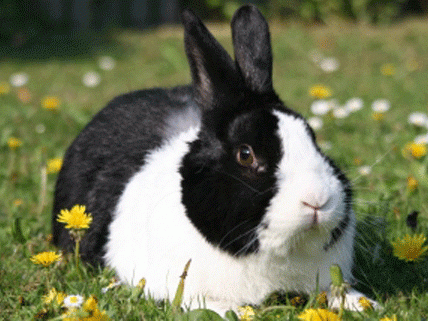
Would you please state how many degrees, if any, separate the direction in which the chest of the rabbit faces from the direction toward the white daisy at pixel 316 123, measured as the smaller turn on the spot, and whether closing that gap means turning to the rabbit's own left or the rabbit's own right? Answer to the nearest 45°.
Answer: approximately 135° to the rabbit's own left

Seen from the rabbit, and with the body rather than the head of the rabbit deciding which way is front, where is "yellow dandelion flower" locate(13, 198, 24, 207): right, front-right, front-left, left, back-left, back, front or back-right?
back

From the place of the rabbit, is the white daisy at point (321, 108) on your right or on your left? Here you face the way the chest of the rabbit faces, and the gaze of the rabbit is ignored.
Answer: on your left

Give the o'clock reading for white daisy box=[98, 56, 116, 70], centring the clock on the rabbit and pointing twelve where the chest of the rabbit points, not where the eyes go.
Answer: The white daisy is roughly at 7 o'clock from the rabbit.

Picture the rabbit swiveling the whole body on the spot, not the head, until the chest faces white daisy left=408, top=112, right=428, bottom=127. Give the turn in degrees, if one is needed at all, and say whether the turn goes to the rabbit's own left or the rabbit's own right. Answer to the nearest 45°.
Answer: approximately 90° to the rabbit's own left

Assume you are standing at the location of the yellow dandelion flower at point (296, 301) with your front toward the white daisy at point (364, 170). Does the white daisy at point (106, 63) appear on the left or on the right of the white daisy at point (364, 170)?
left

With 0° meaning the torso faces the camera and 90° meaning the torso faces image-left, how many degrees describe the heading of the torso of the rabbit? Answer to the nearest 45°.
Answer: approximately 315°
